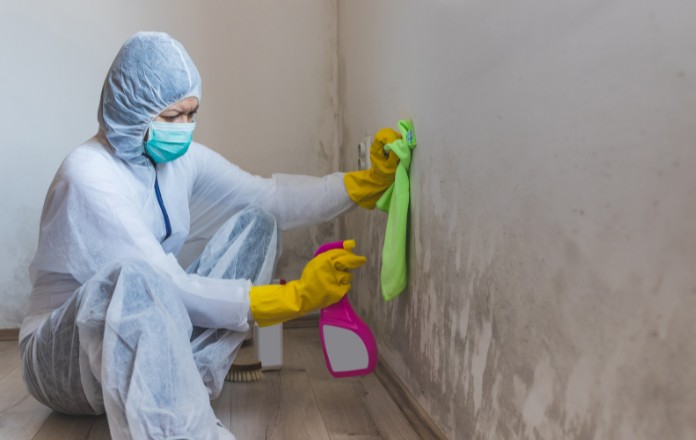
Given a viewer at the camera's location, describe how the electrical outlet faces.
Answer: facing the viewer and to the left of the viewer

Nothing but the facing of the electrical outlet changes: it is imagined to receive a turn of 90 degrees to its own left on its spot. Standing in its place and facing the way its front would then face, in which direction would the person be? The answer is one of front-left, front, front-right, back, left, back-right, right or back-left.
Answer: right

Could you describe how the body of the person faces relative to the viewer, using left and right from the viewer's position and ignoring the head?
facing the viewer and to the right of the viewer
